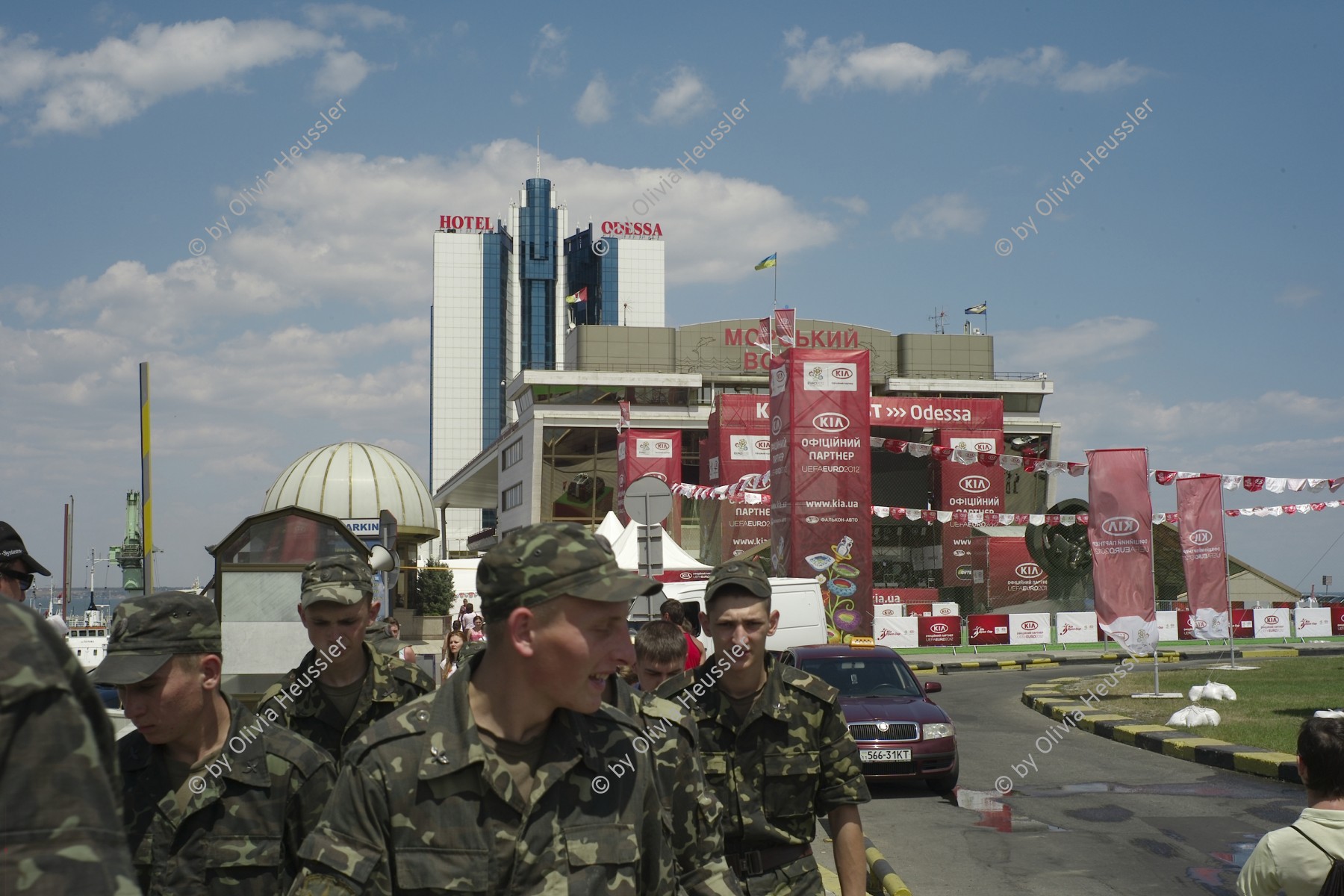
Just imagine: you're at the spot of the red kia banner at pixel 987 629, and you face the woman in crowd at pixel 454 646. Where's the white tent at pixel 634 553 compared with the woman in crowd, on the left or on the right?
right

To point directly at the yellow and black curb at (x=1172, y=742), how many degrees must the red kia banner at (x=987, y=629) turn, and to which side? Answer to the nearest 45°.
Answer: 0° — it already faces it

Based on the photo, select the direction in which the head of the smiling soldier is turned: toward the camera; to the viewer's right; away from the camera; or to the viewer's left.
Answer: to the viewer's right

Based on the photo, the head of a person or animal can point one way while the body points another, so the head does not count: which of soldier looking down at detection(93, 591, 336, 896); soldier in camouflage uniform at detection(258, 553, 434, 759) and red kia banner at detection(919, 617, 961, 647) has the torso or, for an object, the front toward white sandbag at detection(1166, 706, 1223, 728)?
the red kia banner

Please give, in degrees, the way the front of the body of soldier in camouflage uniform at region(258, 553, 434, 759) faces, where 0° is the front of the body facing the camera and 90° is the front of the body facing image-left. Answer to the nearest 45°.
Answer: approximately 0°
